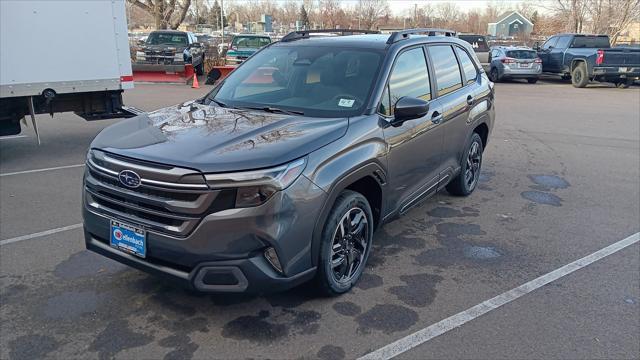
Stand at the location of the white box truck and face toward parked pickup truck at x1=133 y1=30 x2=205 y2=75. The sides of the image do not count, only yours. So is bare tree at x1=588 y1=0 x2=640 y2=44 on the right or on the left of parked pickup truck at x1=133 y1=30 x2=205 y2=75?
right

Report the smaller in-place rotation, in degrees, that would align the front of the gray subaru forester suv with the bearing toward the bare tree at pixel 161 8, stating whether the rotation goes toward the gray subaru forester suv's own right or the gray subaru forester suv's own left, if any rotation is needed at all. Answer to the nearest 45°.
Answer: approximately 135° to the gray subaru forester suv's own right

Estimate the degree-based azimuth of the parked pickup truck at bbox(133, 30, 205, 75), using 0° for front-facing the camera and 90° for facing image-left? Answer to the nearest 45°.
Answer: approximately 45°

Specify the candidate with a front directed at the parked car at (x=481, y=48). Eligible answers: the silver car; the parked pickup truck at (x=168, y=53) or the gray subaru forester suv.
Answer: the silver car

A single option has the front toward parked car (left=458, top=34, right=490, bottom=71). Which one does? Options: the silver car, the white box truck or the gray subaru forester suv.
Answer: the silver car

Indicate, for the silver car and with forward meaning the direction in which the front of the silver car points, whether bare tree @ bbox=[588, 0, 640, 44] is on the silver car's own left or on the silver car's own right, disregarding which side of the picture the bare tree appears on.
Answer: on the silver car's own right

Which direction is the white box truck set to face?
to the viewer's left

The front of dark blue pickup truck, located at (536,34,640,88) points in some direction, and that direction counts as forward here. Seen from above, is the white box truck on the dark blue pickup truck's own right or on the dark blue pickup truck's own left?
on the dark blue pickup truck's own left

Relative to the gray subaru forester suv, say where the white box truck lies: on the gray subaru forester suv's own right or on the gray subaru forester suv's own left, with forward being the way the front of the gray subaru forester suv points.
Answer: on the gray subaru forester suv's own right

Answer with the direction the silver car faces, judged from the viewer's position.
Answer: facing away from the viewer and to the left of the viewer

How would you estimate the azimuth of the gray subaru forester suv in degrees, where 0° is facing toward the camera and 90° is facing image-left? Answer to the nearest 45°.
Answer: approximately 45°

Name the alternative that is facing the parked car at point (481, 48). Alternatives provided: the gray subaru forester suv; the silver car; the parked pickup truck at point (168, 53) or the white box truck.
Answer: the silver car

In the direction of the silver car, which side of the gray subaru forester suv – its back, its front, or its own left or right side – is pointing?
back
